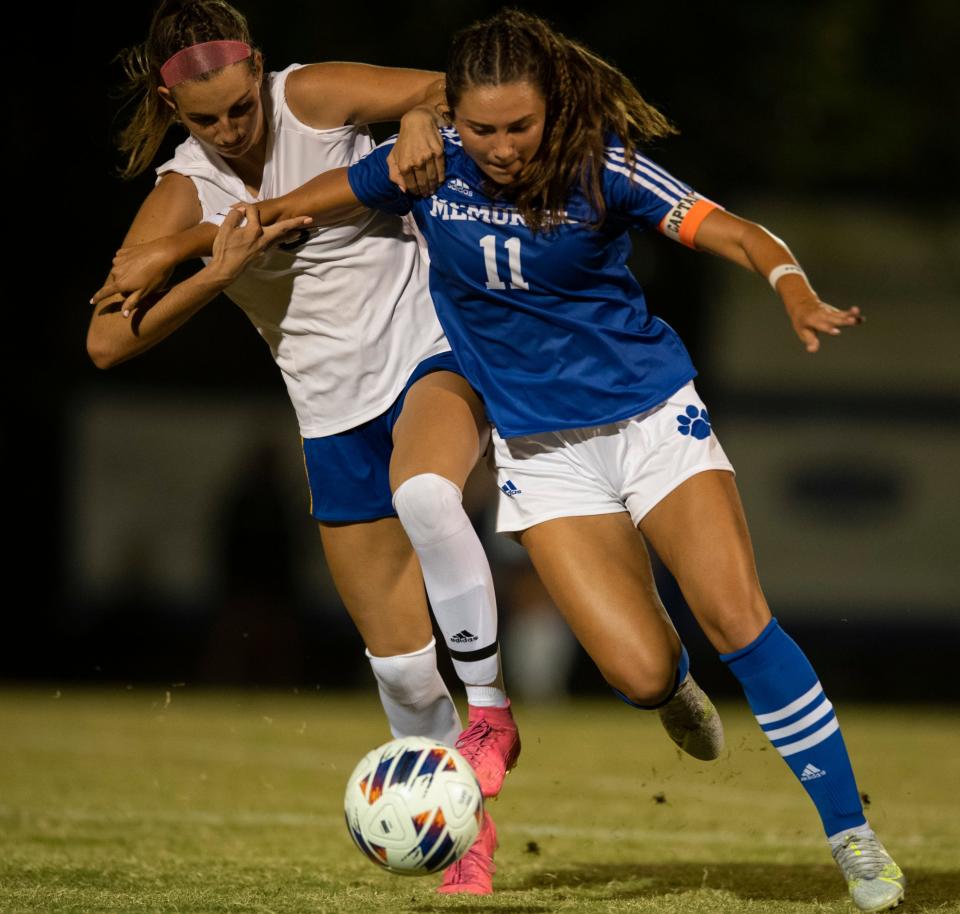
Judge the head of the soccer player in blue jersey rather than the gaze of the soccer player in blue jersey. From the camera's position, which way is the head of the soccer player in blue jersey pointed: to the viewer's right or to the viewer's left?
to the viewer's left

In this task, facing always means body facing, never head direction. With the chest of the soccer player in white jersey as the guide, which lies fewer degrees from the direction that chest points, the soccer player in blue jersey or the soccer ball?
the soccer ball

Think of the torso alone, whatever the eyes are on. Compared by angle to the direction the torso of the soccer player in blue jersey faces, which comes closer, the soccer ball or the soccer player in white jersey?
the soccer ball

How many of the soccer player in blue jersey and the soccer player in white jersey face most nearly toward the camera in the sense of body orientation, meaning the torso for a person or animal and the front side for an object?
2

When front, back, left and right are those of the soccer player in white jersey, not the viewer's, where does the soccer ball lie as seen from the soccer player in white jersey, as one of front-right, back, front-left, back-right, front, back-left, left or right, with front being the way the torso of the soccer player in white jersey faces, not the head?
front

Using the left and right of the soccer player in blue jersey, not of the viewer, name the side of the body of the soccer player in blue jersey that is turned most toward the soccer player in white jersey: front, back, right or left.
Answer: right

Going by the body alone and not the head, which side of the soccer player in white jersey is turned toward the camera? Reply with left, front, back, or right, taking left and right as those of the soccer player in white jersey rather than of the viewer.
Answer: front

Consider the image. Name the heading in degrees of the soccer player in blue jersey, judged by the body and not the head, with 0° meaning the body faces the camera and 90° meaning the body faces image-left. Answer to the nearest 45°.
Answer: approximately 0°

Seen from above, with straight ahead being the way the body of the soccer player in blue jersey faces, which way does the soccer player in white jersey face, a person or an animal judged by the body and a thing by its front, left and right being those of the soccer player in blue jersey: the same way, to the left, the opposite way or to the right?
the same way

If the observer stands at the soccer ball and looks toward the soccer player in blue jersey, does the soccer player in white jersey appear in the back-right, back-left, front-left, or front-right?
front-left
